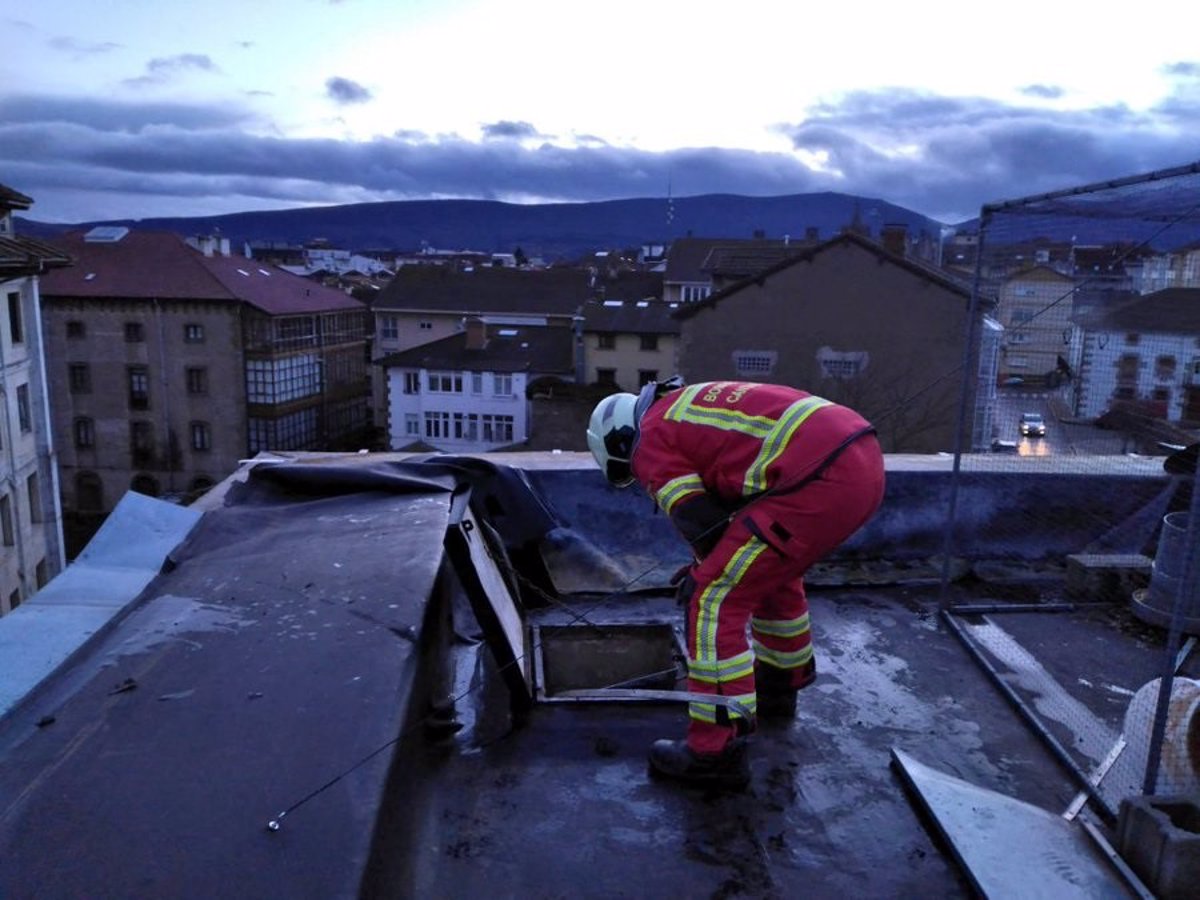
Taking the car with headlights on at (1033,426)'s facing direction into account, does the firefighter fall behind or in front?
in front

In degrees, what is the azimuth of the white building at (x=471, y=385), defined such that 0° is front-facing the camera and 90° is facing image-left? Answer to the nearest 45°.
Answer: approximately 0°

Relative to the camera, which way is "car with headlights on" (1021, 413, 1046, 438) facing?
toward the camera

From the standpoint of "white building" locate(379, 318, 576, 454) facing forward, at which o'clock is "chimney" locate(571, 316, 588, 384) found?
The chimney is roughly at 9 o'clock from the white building.

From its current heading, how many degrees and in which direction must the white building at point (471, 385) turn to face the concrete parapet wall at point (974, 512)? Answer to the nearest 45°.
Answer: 0° — it already faces it

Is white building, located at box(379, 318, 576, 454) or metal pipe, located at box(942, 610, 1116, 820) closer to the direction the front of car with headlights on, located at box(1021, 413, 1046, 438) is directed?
the metal pipe

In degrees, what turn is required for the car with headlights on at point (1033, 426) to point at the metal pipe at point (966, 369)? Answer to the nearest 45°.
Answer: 0° — it already faces it

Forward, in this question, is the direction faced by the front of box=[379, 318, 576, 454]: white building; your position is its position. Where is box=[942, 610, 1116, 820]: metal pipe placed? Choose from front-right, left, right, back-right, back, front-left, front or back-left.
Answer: front

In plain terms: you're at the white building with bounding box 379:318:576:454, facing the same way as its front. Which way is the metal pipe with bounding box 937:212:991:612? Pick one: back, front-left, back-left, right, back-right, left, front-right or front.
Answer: front

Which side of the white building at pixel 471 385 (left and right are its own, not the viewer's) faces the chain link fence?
front

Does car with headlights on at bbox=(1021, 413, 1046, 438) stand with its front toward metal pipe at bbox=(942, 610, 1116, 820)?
yes

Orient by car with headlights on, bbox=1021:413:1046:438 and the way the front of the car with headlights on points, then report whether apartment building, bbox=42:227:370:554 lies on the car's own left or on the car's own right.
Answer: on the car's own right

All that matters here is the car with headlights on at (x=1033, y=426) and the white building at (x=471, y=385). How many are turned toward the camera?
2
